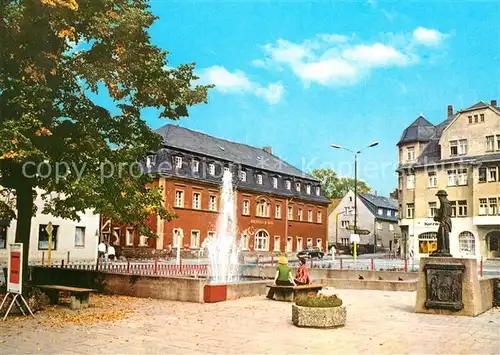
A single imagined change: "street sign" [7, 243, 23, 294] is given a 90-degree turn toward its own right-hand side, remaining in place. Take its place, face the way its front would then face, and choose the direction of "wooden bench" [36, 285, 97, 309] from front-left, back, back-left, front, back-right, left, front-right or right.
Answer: back-right

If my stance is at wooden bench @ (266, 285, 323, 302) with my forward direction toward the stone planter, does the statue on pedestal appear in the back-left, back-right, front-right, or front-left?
front-left

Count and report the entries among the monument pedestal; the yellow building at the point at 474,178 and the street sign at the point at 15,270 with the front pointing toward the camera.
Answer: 3

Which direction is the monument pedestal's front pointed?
toward the camera

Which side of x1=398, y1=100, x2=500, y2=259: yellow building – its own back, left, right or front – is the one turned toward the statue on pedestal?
front

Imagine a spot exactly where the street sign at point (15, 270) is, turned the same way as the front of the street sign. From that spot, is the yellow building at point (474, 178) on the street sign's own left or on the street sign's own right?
on the street sign's own left

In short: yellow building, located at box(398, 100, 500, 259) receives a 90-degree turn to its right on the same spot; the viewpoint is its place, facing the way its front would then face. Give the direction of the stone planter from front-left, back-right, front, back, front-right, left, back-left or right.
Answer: left

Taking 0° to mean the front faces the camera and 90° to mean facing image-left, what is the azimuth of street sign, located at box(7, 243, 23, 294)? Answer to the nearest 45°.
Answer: approximately 0°

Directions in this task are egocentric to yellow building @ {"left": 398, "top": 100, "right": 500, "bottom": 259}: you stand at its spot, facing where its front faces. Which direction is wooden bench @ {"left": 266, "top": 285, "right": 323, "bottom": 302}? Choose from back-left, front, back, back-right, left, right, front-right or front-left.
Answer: front

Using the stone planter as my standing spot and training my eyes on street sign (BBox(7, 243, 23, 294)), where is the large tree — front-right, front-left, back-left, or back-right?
front-right

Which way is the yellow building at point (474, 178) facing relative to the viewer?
toward the camera

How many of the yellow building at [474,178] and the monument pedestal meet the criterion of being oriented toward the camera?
2

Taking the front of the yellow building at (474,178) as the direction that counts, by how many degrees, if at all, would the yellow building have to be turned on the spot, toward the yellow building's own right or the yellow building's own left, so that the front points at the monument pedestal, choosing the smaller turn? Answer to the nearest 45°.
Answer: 0° — it already faces it

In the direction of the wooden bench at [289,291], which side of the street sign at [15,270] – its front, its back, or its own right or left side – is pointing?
left
